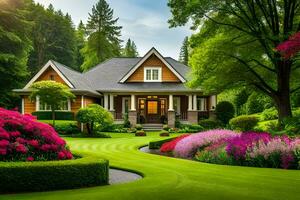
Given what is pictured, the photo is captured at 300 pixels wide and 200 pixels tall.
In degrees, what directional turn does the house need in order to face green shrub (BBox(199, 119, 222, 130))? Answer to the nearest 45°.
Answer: approximately 45° to its left

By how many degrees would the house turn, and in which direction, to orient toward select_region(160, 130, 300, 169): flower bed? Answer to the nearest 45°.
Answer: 0° — it already faces it

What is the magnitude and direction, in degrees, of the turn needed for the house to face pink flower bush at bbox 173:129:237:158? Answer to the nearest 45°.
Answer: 0° — it already faces it

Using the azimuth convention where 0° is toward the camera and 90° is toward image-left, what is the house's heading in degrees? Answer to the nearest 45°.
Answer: approximately 0°

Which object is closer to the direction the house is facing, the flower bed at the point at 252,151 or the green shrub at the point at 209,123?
the flower bed

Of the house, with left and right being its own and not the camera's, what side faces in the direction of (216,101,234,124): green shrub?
left

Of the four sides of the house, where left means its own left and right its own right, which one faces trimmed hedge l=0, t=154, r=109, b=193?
front

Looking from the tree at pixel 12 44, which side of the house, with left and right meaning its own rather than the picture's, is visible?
right

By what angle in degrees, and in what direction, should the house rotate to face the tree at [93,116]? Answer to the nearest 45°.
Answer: approximately 45° to its right

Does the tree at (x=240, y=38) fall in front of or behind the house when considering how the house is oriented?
in front

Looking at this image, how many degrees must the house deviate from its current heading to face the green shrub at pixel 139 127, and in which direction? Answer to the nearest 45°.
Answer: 0° — it already faces it

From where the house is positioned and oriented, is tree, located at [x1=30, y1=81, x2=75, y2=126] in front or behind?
in front

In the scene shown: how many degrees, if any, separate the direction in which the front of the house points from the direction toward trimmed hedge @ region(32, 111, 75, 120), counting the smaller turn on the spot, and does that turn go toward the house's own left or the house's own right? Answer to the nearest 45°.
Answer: approximately 90° to the house's own right
